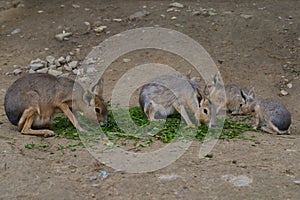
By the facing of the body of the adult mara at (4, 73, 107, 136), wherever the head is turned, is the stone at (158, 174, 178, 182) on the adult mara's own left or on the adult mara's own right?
on the adult mara's own right

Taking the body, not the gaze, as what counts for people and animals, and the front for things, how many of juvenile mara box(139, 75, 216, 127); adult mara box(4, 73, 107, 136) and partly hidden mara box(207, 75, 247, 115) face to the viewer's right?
2

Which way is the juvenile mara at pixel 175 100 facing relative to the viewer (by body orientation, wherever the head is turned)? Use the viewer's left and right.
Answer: facing to the right of the viewer

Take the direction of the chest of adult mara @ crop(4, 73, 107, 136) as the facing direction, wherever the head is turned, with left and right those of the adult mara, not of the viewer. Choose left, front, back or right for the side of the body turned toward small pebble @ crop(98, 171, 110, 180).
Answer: right

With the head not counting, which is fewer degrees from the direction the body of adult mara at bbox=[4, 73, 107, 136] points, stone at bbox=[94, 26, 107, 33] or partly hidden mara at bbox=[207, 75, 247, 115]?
the partly hidden mara

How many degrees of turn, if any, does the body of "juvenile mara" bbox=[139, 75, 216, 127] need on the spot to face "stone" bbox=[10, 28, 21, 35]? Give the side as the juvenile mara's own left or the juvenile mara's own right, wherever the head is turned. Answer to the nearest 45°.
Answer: approximately 135° to the juvenile mara's own left

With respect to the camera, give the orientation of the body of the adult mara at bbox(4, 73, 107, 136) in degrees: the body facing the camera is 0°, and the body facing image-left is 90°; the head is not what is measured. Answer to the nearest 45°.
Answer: approximately 270°

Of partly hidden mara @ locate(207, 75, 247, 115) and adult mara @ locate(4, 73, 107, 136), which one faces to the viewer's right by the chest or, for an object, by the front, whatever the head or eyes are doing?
adult mara @ locate(4, 73, 107, 136)

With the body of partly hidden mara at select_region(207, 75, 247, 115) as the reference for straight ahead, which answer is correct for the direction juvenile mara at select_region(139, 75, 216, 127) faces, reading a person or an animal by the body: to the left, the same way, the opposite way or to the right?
the opposite way

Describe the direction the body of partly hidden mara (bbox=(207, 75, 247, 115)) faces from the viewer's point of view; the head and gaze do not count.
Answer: to the viewer's left

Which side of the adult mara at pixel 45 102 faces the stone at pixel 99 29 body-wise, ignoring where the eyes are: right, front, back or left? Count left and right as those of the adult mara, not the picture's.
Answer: left
